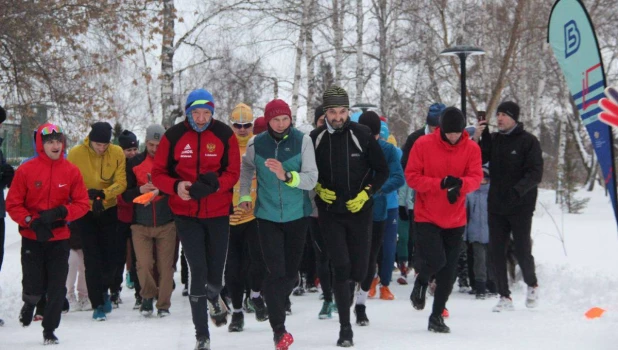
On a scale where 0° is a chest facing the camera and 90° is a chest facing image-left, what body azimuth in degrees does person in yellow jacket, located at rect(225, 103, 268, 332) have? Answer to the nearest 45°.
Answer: approximately 0°

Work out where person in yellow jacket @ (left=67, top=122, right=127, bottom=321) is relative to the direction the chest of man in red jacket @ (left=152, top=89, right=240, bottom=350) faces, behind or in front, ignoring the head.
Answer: behind

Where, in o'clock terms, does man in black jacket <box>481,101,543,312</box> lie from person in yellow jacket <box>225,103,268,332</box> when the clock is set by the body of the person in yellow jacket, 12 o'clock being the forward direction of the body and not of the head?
The man in black jacket is roughly at 9 o'clock from the person in yellow jacket.

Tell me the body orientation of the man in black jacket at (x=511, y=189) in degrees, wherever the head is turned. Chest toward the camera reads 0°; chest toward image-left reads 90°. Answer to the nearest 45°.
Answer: approximately 45°

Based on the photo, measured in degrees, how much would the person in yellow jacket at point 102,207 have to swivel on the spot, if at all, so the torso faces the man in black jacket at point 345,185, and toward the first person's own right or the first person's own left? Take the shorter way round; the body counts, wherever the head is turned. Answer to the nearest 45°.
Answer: approximately 45° to the first person's own left
